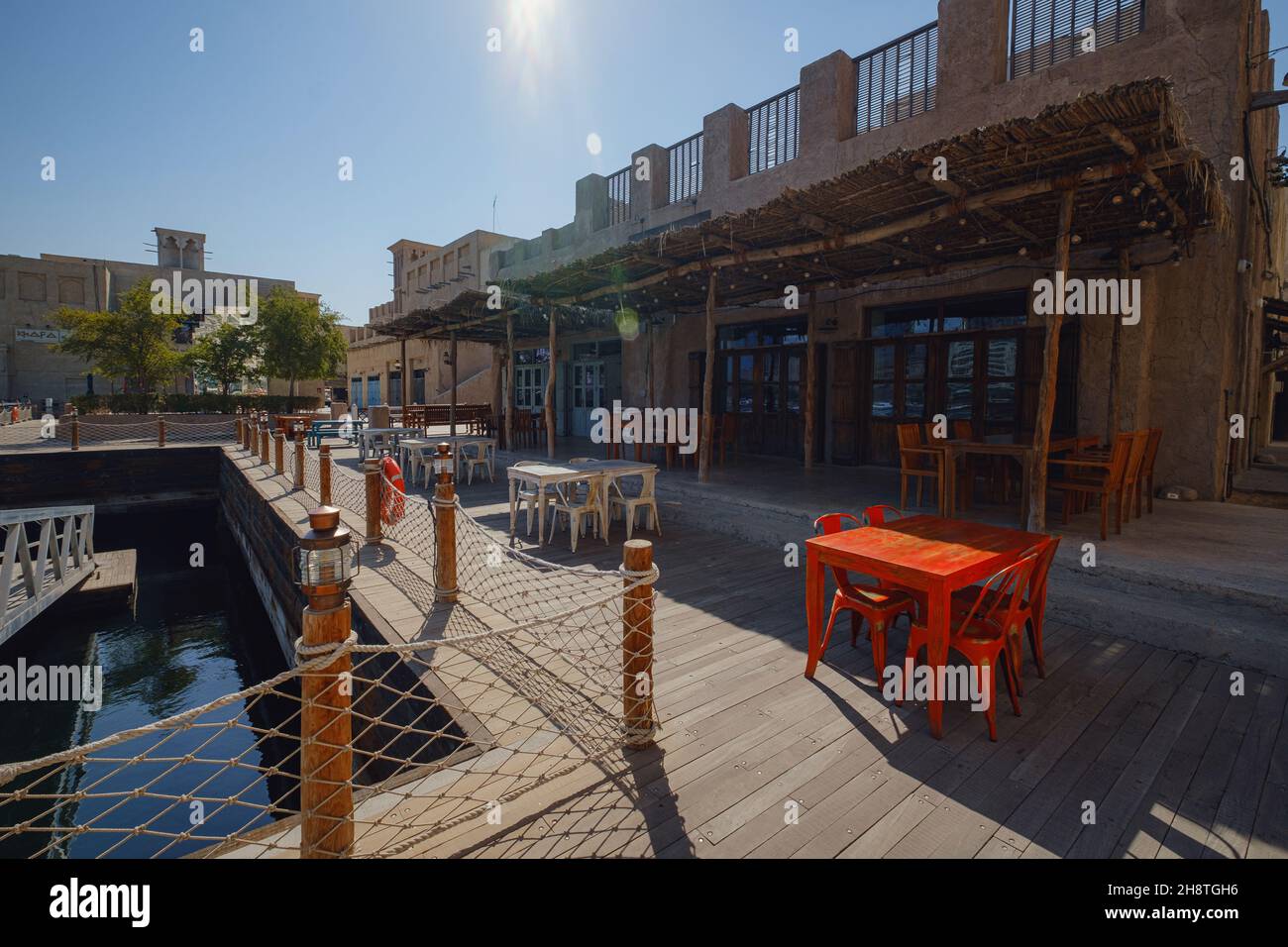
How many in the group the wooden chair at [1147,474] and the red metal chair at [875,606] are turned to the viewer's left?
1

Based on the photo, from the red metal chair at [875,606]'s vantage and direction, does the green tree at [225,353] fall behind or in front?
behind

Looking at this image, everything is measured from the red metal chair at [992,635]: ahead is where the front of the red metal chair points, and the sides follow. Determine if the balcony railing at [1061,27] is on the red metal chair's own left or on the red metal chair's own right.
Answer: on the red metal chair's own right

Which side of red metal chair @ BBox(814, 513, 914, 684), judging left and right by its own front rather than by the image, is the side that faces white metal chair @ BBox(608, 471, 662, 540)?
back

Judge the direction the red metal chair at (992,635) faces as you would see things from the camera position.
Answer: facing away from the viewer and to the left of the viewer

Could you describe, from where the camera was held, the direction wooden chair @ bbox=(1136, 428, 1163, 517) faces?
facing to the left of the viewer
